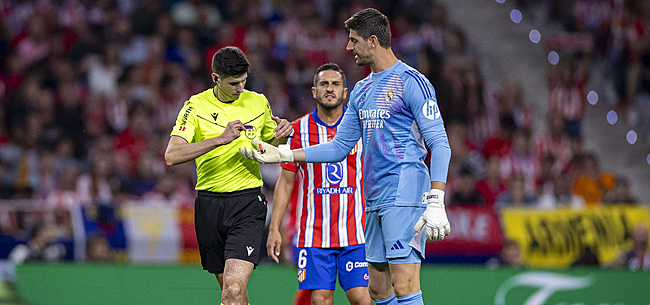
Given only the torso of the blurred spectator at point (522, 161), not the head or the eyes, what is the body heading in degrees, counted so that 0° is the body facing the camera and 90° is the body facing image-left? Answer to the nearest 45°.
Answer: approximately 0°

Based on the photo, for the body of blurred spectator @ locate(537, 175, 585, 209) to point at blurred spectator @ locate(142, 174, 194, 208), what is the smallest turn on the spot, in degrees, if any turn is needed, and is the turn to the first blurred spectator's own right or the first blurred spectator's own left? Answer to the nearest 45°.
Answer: approximately 45° to the first blurred spectator's own right

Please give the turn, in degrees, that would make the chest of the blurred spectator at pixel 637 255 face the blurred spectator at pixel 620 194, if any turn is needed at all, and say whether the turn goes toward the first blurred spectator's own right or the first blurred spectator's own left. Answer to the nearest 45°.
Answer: approximately 180°

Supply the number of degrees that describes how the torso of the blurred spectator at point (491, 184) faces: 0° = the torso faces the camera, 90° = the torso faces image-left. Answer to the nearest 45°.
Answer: approximately 0°

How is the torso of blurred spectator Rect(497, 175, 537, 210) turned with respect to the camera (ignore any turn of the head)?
toward the camera

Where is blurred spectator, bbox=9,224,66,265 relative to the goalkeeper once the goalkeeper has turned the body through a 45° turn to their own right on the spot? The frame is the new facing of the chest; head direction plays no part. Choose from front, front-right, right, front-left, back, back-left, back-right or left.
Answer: front-right

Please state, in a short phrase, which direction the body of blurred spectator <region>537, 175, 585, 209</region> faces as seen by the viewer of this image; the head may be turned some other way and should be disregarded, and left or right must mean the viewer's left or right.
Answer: facing the viewer

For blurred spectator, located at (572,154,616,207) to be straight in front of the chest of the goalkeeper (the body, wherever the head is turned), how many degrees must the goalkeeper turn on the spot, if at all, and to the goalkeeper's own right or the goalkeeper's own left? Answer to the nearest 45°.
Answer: approximately 180°

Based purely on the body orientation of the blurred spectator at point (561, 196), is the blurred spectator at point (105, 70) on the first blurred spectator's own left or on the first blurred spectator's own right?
on the first blurred spectator's own right

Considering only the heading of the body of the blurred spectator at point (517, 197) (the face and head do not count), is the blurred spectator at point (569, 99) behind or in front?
behind

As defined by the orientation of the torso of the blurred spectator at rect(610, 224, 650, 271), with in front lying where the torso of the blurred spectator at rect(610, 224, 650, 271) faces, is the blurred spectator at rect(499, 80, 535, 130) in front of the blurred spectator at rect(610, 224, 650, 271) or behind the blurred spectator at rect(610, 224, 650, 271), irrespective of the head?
behind

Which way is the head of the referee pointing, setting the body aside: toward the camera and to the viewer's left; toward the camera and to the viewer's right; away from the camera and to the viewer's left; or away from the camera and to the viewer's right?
toward the camera and to the viewer's right

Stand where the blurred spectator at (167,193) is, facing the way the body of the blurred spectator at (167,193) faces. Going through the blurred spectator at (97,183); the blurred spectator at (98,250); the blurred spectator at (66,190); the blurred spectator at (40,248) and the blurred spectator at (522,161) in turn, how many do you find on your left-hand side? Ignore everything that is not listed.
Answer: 1

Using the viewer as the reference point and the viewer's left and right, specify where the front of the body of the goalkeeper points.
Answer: facing the viewer and to the left of the viewer
